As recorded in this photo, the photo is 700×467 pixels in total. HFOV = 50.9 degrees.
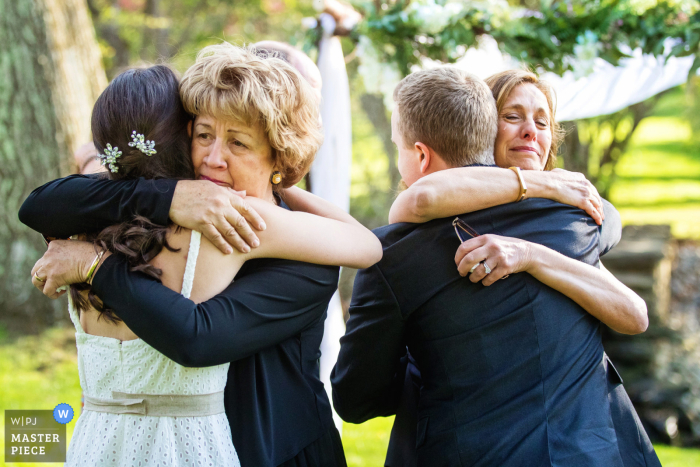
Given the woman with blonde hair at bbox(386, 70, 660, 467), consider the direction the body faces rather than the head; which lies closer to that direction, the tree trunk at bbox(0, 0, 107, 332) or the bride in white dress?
the bride in white dress

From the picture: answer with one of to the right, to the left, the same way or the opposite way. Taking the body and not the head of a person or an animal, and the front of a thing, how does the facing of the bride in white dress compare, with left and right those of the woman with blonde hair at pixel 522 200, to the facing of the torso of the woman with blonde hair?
the opposite way

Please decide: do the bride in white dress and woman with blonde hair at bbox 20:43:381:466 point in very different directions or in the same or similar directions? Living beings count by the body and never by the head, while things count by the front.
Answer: very different directions

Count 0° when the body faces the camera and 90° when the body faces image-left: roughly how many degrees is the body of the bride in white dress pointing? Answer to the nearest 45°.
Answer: approximately 225°

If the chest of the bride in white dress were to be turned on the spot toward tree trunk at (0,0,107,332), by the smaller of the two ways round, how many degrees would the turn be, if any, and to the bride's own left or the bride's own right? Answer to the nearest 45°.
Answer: approximately 45° to the bride's own left

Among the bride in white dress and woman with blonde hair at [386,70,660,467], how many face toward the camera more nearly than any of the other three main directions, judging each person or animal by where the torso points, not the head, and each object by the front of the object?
1

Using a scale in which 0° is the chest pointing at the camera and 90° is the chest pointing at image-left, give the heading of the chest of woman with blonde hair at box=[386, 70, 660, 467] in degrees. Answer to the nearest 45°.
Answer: approximately 0°

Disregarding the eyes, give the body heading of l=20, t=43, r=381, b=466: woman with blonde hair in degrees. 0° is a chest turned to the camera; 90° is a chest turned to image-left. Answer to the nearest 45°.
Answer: approximately 45°

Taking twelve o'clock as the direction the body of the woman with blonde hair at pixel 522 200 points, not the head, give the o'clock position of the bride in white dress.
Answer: The bride in white dress is roughly at 2 o'clock from the woman with blonde hair.
